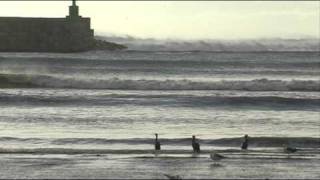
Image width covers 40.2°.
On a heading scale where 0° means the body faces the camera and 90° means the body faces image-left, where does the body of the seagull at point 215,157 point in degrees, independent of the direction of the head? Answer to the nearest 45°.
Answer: approximately 90°

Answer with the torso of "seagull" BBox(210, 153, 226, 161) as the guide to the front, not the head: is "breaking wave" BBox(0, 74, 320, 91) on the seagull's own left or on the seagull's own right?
on the seagull's own right
